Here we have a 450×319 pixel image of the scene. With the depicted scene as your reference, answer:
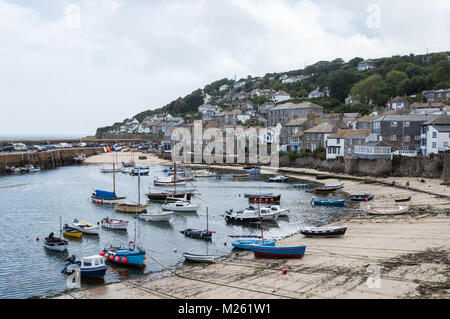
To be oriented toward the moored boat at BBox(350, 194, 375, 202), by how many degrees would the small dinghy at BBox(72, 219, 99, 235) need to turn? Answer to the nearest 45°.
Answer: approximately 45° to its left

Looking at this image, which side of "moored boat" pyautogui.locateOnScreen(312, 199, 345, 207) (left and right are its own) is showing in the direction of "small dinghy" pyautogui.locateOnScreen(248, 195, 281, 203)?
front

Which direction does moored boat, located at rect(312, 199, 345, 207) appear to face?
to the viewer's left

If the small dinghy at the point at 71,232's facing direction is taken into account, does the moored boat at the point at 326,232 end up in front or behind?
in front
